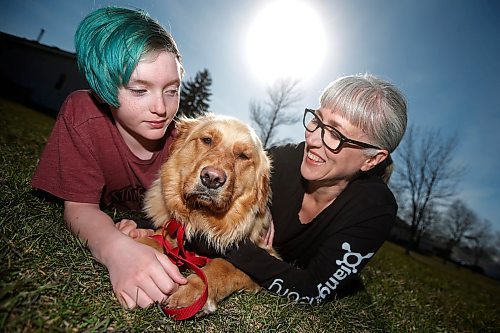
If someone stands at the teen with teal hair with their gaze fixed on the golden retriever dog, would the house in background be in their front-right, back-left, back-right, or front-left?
back-left

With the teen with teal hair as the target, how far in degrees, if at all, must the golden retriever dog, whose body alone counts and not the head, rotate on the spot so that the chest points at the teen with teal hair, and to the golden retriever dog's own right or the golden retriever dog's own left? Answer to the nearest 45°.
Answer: approximately 90° to the golden retriever dog's own right

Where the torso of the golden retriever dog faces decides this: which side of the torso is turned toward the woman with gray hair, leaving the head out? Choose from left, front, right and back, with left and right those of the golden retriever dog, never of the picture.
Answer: left

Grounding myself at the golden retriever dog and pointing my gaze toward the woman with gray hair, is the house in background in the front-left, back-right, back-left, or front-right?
back-left

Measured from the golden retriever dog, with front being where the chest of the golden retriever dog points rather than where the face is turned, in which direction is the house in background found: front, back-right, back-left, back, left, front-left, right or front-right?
back-right

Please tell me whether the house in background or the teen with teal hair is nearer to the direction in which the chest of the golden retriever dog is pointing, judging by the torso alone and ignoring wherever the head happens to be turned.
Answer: the teen with teal hair

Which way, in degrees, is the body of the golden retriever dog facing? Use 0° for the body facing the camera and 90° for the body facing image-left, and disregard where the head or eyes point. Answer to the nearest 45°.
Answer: approximately 0°
